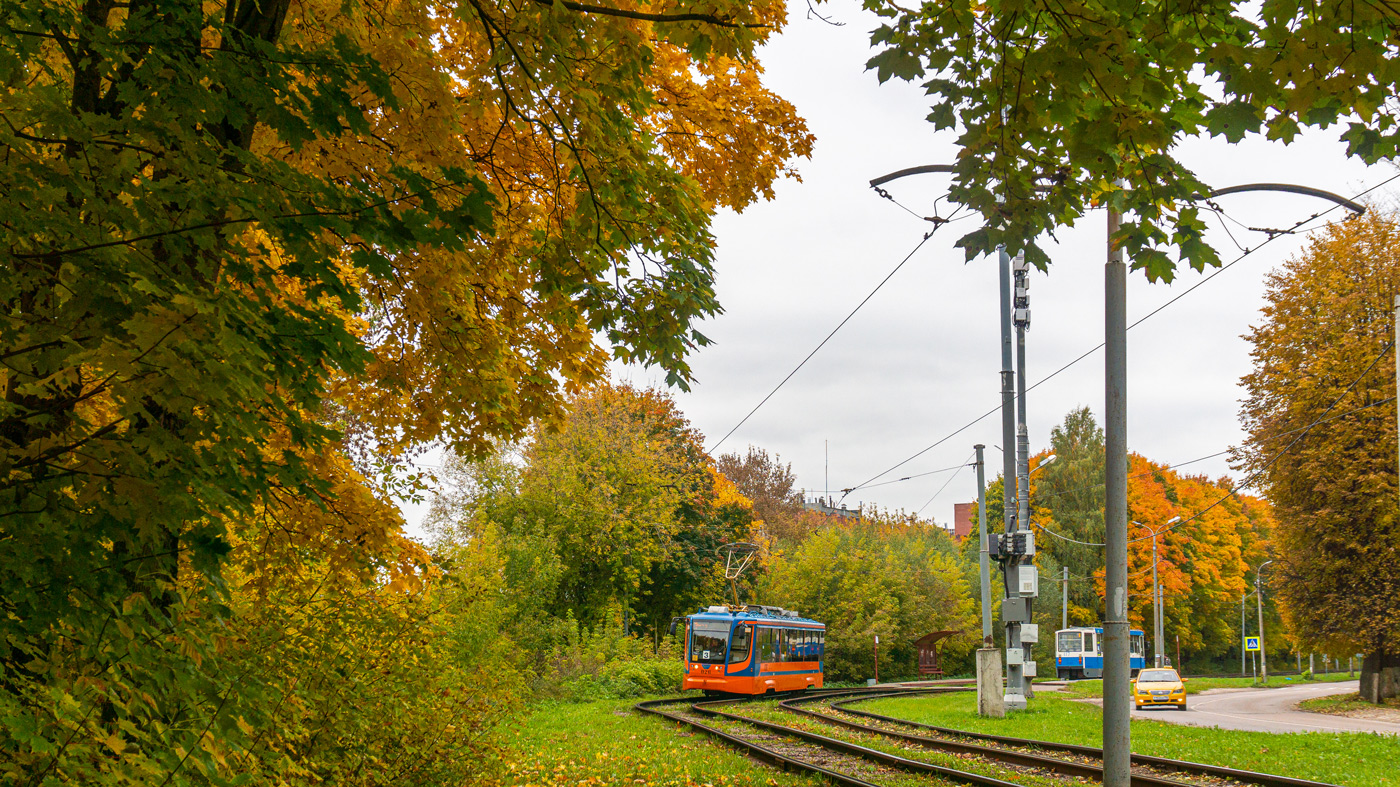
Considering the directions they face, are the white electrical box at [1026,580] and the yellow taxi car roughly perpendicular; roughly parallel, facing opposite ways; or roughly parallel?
roughly parallel

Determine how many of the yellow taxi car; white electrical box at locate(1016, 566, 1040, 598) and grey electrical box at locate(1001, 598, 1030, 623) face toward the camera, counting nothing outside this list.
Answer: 3

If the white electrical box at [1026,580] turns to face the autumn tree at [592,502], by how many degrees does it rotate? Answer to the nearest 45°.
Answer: approximately 135° to its right

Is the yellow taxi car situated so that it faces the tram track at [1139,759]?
yes

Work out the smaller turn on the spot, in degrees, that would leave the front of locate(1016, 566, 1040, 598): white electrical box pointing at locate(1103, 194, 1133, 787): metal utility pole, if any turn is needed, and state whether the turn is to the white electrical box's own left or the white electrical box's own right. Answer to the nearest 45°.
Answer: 0° — it already faces it

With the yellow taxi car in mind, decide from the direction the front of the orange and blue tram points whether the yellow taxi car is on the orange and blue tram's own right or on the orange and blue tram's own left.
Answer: on the orange and blue tram's own left

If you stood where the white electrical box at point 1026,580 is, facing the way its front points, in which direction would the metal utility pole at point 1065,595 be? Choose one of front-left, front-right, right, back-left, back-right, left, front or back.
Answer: back

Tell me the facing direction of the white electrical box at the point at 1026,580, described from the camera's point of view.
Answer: facing the viewer

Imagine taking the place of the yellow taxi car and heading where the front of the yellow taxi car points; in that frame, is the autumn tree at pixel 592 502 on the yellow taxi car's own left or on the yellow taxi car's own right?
on the yellow taxi car's own right

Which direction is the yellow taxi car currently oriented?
toward the camera

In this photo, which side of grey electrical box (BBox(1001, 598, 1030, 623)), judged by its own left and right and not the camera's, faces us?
front

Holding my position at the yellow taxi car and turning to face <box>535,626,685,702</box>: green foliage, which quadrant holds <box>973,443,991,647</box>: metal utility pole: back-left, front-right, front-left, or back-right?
front-left

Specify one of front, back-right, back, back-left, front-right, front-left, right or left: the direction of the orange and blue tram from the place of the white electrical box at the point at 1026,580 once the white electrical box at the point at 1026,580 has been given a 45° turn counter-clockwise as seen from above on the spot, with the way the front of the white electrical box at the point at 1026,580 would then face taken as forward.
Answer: back
